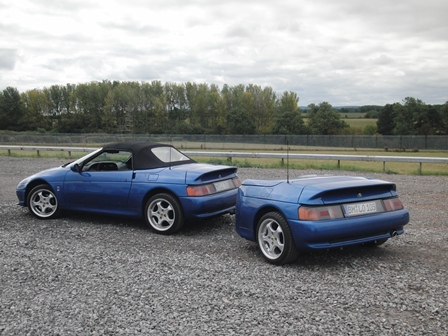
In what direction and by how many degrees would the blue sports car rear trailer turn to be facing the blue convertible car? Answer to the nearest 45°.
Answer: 0° — it already faces it

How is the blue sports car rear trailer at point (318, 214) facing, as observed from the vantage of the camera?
facing away from the viewer and to the left of the viewer
